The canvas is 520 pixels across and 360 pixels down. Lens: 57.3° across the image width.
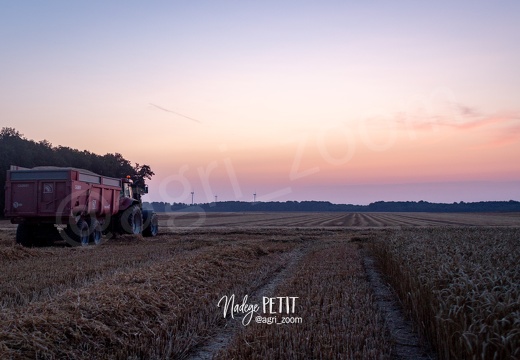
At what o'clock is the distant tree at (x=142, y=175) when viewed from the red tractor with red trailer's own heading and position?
The distant tree is roughly at 11 o'clock from the red tractor with red trailer.

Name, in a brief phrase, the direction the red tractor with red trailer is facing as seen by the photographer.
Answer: facing away from the viewer and to the right of the viewer
